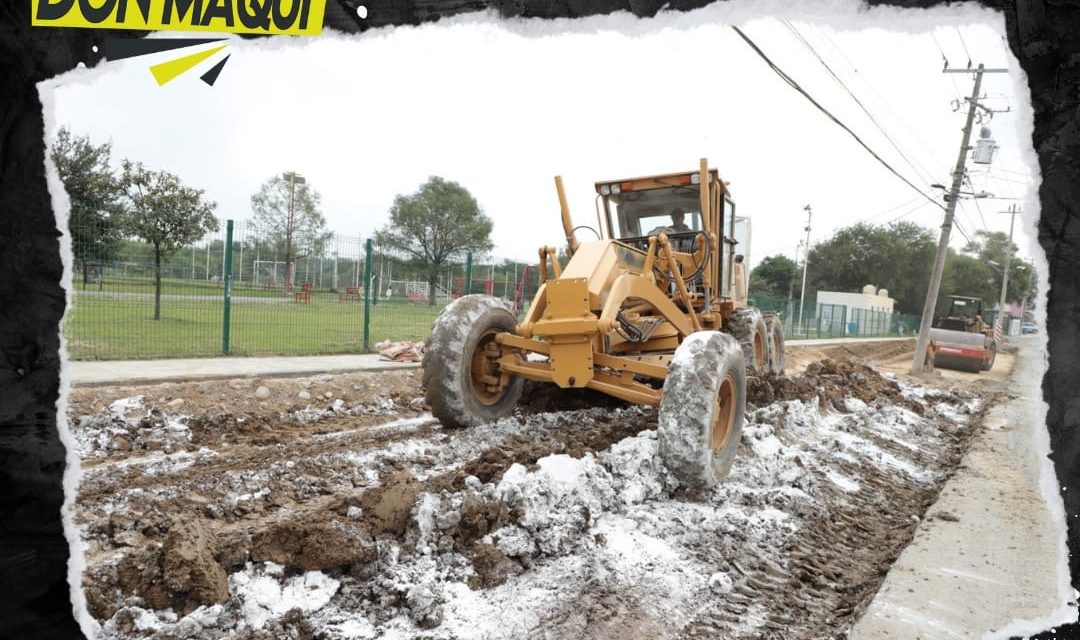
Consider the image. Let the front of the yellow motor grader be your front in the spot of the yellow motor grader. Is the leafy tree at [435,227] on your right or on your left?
on your right

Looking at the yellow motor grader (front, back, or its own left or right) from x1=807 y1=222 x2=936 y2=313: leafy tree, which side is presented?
back

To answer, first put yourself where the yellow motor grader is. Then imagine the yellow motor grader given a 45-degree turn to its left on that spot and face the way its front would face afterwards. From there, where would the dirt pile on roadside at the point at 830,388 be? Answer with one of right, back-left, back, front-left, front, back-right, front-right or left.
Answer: back-left

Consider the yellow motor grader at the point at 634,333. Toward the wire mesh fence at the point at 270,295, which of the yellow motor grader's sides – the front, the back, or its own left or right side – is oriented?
right

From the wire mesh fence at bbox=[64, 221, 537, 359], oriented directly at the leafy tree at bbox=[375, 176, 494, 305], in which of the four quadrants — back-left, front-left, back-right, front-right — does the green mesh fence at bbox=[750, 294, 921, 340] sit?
front-right

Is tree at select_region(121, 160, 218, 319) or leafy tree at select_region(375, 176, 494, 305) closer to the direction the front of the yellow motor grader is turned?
the tree

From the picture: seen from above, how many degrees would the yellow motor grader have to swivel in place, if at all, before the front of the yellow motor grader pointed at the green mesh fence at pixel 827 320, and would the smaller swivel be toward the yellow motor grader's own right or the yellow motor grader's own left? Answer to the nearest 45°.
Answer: approximately 135° to the yellow motor grader's own right

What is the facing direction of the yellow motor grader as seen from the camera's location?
facing the viewer and to the left of the viewer

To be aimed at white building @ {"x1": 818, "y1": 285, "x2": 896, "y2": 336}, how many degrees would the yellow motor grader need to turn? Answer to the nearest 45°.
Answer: approximately 180°

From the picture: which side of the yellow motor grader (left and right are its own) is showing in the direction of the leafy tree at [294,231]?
right
